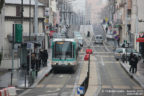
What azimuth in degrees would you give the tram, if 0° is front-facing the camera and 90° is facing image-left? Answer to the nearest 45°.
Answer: approximately 0°
